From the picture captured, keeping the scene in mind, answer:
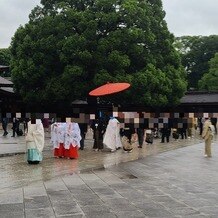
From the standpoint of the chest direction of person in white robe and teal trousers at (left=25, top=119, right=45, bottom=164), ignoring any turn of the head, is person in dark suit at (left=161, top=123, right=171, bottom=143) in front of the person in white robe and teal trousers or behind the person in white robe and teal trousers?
behind

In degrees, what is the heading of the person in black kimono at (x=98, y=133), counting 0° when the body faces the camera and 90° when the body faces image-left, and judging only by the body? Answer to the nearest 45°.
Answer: approximately 45°

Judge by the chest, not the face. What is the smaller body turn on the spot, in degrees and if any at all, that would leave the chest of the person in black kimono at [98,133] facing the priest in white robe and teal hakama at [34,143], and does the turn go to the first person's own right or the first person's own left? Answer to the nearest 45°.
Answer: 0° — they already face them

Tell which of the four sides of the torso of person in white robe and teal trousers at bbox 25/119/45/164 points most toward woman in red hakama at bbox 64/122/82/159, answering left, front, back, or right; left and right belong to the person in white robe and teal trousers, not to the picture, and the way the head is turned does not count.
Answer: back

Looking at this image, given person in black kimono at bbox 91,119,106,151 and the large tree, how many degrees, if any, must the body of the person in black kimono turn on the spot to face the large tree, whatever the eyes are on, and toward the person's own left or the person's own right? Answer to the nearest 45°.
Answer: approximately 135° to the person's own right

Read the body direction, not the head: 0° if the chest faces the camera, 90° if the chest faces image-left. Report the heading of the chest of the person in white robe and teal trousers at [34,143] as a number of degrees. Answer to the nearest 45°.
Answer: approximately 45°
